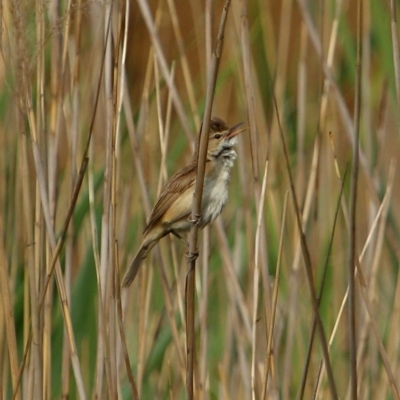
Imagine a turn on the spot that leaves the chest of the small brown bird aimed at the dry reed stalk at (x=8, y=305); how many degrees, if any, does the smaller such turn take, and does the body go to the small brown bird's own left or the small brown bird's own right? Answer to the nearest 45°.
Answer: approximately 135° to the small brown bird's own right

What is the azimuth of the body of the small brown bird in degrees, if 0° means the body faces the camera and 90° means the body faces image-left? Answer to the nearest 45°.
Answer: approximately 270°
